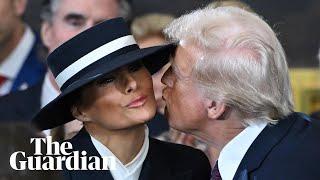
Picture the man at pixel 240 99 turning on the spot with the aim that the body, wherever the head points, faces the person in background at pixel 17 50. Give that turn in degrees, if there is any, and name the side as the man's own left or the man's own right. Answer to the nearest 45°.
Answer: approximately 45° to the man's own right

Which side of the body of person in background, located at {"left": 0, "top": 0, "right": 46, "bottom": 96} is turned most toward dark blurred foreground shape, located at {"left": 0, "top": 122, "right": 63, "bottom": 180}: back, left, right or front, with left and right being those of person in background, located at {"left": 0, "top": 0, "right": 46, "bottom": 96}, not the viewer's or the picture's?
front

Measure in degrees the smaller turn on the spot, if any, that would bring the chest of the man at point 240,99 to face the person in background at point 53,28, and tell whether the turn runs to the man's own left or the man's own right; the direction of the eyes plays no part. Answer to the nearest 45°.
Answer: approximately 45° to the man's own right

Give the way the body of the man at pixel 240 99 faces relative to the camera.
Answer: to the viewer's left

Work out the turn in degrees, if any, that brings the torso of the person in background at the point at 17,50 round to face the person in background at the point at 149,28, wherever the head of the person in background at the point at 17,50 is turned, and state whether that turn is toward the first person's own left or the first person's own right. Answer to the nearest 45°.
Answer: approximately 90° to the first person's own left

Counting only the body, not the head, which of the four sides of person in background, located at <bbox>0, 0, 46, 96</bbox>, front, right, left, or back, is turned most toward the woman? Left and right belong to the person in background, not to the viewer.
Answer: front

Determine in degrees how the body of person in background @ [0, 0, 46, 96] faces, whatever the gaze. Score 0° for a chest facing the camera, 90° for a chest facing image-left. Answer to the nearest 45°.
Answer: approximately 0°

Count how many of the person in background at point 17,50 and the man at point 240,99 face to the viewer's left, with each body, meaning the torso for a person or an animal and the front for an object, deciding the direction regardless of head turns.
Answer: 1

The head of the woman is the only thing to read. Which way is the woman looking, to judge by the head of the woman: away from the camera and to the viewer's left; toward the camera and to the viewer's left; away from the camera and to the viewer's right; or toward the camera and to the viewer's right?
toward the camera and to the viewer's right
